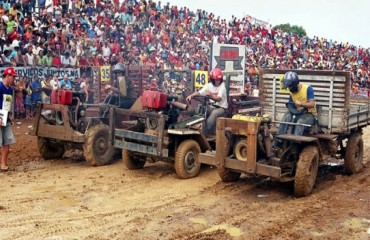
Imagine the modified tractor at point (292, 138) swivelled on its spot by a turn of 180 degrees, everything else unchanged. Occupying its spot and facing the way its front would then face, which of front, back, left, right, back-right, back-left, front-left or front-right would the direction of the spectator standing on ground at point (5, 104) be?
back-left

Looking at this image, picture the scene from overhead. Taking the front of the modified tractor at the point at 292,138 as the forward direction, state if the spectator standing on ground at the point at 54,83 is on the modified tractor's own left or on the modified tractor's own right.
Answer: on the modified tractor's own right

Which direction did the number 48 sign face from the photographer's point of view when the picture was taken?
facing the viewer

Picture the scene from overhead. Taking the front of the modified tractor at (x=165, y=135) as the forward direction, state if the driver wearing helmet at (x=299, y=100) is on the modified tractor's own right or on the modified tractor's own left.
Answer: on the modified tractor's own left

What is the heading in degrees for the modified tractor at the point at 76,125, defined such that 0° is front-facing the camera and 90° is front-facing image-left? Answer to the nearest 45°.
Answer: approximately 45°

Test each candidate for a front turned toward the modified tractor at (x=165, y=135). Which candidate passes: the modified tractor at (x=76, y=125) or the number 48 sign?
the number 48 sign

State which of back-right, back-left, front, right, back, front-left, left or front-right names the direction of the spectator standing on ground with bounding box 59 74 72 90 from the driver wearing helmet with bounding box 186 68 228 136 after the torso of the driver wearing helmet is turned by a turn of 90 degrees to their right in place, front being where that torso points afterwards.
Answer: front

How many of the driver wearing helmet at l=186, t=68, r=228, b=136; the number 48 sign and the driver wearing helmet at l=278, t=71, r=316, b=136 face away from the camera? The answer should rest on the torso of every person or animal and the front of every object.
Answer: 0

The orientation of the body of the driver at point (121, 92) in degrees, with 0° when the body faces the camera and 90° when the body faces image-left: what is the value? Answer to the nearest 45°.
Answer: approximately 45°

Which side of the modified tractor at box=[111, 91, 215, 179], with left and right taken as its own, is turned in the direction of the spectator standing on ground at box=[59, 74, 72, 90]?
right

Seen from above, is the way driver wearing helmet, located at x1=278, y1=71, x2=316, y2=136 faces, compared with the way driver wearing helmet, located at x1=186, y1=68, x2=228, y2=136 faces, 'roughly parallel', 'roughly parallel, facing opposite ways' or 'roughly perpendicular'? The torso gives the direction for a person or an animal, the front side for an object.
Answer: roughly parallel

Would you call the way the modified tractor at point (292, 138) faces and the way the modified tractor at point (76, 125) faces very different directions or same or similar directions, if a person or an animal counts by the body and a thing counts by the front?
same or similar directions

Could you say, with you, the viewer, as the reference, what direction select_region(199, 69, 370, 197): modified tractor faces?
facing the viewer and to the left of the viewer
